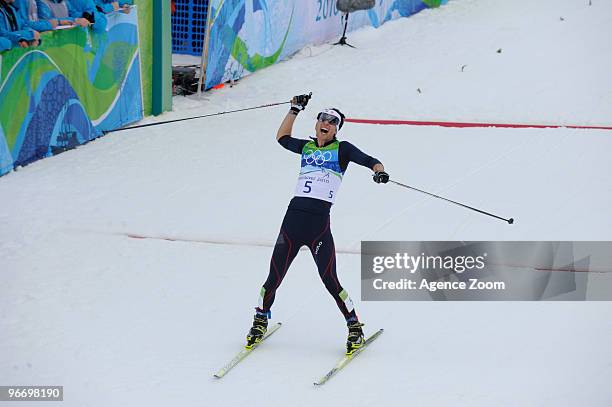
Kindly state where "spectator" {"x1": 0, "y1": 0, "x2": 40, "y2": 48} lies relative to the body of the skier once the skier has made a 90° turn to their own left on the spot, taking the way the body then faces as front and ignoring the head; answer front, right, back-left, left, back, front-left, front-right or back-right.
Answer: back-left

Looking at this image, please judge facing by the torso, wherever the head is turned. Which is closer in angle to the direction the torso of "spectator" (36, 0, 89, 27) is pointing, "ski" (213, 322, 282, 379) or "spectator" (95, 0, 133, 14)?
the ski

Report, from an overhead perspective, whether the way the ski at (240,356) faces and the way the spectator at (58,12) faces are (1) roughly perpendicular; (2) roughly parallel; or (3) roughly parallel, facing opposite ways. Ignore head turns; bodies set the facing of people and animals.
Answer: roughly perpendicular

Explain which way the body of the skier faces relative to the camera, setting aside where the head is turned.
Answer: toward the camera

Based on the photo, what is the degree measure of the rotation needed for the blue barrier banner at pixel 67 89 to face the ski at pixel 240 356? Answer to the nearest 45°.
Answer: approximately 45° to its right

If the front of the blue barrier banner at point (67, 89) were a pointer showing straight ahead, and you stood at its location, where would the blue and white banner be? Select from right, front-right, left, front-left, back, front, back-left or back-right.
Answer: left

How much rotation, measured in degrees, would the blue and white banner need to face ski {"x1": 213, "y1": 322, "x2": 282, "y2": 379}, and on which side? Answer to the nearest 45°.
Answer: approximately 45° to its right

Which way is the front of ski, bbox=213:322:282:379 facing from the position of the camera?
facing the viewer and to the left of the viewer

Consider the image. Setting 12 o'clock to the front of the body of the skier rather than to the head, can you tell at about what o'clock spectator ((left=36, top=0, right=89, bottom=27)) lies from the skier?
The spectator is roughly at 5 o'clock from the skier.

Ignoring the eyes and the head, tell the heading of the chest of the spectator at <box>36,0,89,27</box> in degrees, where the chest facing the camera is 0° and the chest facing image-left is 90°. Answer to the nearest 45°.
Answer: approximately 315°

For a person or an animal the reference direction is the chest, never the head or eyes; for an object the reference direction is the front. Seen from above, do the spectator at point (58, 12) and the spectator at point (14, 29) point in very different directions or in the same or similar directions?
same or similar directions

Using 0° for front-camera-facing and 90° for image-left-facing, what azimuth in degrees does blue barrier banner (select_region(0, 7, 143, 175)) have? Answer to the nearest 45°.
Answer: approximately 315°

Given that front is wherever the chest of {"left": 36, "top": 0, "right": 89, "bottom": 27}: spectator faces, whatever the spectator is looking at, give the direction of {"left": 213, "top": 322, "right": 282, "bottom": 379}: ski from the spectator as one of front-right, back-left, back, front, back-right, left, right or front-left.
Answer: front-right

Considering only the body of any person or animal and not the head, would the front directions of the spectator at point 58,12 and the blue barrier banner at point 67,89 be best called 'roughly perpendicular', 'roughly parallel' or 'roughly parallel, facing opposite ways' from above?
roughly parallel
